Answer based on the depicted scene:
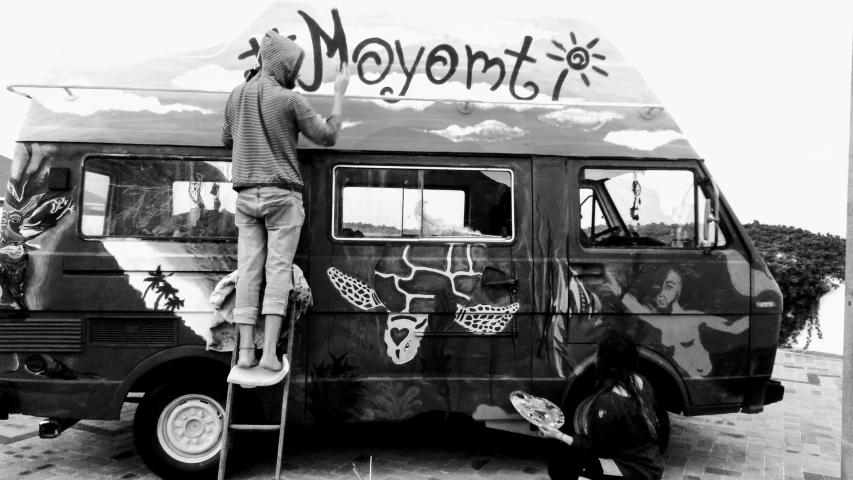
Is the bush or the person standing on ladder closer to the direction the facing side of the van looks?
the bush

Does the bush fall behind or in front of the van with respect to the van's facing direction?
in front

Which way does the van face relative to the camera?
to the viewer's right
